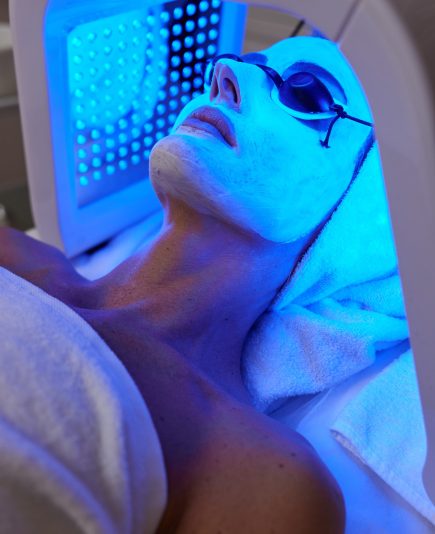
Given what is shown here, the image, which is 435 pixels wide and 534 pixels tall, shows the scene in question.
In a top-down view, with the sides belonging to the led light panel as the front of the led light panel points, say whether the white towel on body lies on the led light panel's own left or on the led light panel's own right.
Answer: on the led light panel's own right

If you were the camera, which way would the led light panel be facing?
facing the viewer and to the right of the viewer
